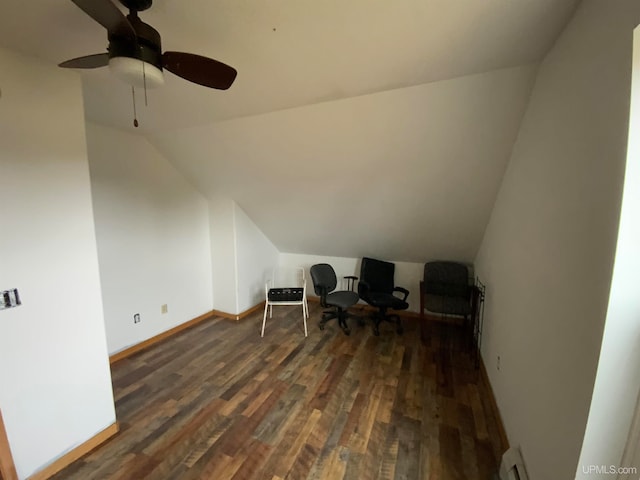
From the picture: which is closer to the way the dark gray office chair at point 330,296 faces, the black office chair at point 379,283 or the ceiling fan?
the black office chair

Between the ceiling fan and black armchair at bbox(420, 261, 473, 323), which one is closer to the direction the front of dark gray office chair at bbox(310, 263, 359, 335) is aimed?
the black armchair

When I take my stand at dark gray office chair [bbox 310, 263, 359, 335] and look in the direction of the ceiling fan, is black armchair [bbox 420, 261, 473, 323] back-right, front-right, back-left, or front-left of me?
back-left
